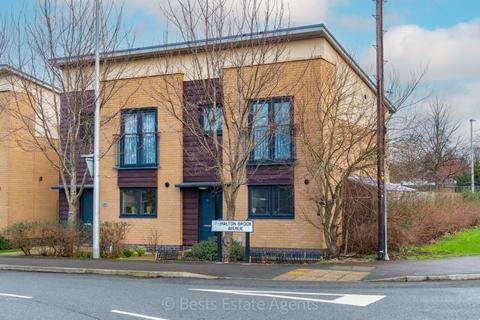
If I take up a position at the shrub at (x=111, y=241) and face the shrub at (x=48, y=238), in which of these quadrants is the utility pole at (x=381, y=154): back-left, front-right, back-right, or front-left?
back-left

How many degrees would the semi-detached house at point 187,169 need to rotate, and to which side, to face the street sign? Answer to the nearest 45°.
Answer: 0° — it already faces it

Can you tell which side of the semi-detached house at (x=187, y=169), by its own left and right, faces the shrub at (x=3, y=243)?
right

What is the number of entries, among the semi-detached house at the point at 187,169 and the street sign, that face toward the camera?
2

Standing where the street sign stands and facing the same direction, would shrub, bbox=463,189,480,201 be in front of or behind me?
behind

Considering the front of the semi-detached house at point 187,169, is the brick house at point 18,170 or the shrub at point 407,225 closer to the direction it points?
the shrub

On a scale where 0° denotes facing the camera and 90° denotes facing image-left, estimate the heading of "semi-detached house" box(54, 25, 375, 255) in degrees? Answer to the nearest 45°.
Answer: approximately 0°
